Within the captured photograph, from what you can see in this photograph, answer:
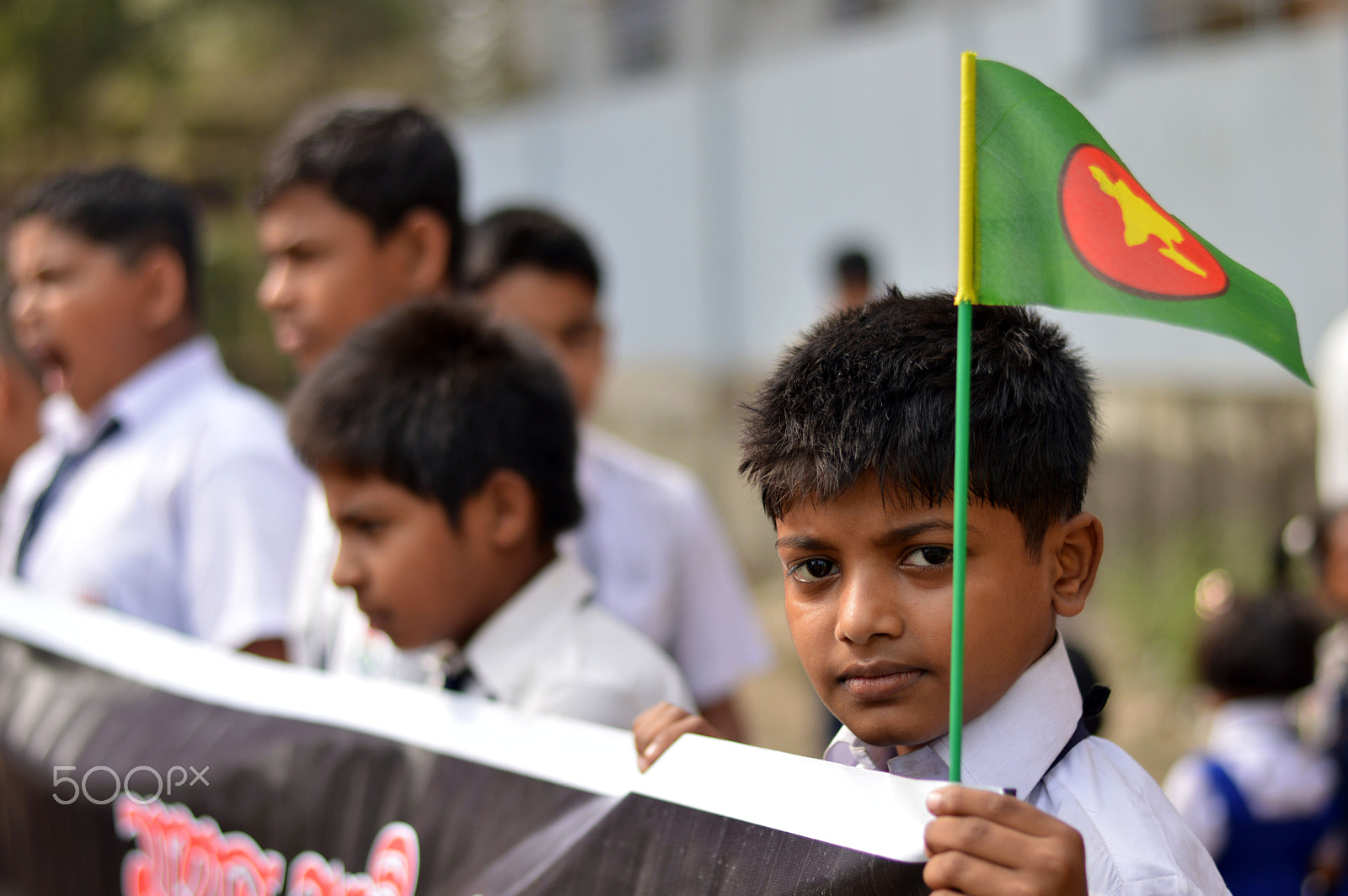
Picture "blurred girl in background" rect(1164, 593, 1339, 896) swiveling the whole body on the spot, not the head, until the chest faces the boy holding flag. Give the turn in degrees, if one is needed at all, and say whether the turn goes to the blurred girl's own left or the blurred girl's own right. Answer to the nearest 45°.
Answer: approximately 180°

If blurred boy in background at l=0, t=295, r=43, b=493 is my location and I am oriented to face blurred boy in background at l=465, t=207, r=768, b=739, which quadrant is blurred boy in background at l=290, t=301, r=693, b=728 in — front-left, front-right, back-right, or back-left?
front-right

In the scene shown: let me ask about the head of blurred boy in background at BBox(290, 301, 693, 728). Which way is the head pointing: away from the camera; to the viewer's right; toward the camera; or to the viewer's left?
to the viewer's left

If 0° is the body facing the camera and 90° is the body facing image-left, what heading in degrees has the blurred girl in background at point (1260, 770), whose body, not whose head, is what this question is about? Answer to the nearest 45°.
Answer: approximately 180°

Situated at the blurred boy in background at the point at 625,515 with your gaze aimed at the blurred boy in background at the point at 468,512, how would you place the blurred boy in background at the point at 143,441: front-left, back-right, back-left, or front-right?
front-right

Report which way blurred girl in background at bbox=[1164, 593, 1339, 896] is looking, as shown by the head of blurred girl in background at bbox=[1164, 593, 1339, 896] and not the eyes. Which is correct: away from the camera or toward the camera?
away from the camera

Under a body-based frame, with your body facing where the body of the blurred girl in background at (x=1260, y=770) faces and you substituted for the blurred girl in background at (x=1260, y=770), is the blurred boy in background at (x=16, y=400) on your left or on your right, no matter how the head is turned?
on your left

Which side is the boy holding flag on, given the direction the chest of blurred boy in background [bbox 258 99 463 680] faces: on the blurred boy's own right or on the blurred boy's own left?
on the blurred boy's own left

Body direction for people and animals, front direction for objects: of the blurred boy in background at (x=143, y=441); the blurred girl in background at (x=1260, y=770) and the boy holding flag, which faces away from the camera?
the blurred girl in background at (x=1260, y=770)

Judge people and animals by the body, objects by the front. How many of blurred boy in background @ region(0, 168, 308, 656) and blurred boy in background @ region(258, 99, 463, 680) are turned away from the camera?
0

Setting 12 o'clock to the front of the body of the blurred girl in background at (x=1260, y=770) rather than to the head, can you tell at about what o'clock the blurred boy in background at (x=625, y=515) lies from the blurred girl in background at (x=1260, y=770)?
the blurred boy in background at (x=625, y=515) is roughly at 8 o'clock from the blurred girl in background at (x=1260, y=770).

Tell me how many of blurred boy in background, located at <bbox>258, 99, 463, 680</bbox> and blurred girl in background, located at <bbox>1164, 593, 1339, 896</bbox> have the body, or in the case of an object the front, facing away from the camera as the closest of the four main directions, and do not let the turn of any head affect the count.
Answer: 1
